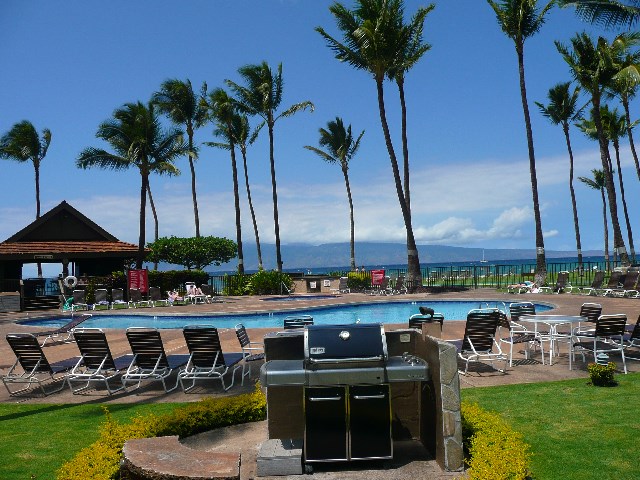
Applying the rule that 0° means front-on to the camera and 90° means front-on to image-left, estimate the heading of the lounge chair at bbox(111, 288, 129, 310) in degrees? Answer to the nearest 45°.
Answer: approximately 315°

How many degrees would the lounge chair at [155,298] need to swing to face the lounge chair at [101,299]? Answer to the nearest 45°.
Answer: approximately 135° to its right

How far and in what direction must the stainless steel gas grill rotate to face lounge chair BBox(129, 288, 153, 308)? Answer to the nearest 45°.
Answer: approximately 135° to its right

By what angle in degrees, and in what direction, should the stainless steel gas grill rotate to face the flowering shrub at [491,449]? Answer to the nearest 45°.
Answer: approximately 90° to its left

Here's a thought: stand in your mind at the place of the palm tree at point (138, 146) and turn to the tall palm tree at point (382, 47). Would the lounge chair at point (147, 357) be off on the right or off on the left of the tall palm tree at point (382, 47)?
right

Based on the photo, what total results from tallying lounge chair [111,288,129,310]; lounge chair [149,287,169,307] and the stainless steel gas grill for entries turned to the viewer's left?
0

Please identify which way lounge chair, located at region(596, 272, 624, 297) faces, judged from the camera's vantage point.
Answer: facing the viewer and to the left of the viewer

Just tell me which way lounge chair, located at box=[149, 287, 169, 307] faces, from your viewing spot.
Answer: facing the viewer and to the right of the viewer

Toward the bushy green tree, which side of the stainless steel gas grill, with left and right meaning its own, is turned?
back

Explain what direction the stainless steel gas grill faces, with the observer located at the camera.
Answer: facing the viewer

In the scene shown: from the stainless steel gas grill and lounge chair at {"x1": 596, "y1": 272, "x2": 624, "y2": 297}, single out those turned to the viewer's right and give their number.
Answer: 0

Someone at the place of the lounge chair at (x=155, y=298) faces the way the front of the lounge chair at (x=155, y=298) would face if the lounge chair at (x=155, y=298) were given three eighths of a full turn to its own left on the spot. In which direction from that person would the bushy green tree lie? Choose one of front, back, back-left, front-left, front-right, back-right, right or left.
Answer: front
